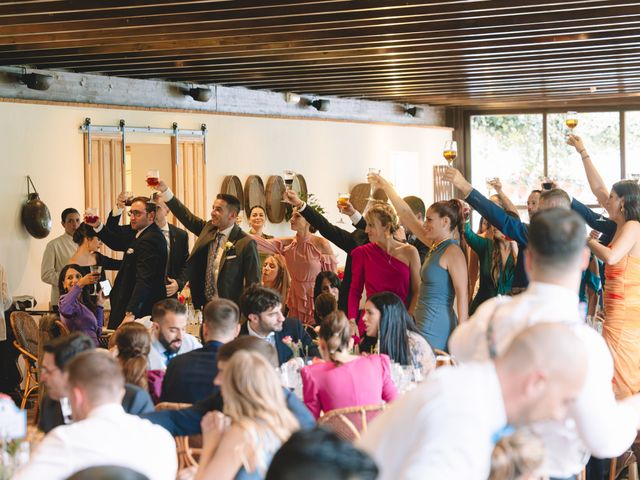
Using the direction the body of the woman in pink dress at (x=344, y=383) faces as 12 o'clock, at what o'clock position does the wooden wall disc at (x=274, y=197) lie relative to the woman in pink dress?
The wooden wall disc is roughly at 12 o'clock from the woman in pink dress.

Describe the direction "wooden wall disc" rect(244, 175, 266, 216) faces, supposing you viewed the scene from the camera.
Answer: facing the viewer and to the right of the viewer

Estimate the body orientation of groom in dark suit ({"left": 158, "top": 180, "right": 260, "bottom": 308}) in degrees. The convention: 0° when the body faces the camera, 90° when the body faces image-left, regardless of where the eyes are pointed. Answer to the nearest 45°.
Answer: approximately 45°

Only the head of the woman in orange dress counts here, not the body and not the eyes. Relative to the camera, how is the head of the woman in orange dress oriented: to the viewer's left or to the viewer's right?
to the viewer's left

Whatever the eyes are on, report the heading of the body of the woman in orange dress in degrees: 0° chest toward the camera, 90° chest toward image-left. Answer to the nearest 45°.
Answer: approximately 90°

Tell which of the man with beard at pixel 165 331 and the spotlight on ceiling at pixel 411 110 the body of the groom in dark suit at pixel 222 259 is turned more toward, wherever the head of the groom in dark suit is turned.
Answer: the man with beard

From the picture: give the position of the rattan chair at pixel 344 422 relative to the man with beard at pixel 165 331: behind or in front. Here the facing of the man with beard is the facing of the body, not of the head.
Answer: in front

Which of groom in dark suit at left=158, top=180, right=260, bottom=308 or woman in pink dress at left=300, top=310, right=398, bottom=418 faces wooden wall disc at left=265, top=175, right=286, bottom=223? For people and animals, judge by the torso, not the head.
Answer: the woman in pink dress

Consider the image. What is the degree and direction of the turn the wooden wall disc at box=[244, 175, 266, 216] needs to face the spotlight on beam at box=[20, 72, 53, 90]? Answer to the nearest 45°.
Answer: approximately 90° to its right

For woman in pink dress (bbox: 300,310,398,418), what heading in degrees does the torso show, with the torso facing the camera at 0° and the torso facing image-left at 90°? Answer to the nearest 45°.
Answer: approximately 180°

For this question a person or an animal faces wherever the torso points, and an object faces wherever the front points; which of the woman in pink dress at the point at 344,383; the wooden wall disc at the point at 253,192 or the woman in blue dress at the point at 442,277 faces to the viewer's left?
the woman in blue dress

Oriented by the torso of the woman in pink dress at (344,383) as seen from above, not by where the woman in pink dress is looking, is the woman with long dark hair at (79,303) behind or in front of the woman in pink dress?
in front

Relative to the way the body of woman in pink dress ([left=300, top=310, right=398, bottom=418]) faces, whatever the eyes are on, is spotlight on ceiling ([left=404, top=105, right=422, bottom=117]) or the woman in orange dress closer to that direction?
the spotlight on ceiling

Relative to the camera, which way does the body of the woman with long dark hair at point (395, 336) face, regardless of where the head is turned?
to the viewer's left

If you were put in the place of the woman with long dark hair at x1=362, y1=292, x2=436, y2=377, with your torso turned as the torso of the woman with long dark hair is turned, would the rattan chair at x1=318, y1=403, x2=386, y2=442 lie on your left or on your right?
on your left

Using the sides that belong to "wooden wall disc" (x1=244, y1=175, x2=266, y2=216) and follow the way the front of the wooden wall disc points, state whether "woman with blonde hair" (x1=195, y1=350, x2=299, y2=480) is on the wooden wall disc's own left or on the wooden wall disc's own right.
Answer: on the wooden wall disc's own right

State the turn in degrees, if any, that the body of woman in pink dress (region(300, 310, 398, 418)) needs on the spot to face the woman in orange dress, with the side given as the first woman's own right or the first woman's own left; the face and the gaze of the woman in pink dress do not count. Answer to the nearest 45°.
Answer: approximately 45° to the first woman's own right
